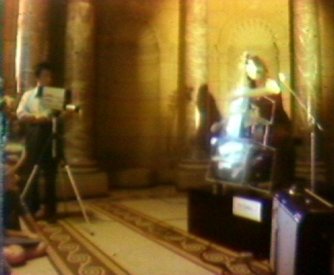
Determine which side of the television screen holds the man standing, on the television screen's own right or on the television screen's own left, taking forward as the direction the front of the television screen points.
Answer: on the television screen's own right

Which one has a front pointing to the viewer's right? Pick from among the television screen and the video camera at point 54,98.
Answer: the video camera

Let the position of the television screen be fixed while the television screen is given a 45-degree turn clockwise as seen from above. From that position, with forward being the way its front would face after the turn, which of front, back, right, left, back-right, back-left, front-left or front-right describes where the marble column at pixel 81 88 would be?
right

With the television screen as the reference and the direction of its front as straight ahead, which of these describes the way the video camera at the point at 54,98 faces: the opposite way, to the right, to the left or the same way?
to the left

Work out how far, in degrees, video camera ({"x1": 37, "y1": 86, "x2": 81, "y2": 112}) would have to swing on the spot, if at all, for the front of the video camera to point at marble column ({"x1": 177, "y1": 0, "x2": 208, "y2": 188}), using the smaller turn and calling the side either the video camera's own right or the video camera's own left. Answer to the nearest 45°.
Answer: approximately 45° to the video camera's own left

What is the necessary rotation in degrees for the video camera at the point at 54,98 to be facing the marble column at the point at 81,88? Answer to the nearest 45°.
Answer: approximately 90° to its left

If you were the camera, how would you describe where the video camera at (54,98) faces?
facing to the right of the viewer

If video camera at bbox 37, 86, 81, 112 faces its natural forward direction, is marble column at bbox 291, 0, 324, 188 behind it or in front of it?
in front

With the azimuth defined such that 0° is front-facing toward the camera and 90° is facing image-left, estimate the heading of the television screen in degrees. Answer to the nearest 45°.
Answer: approximately 0°

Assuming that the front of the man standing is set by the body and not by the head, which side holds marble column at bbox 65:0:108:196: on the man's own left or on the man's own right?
on the man's own left

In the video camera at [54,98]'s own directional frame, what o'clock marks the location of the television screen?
The television screen is roughly at 1 o'clock from the video camera.

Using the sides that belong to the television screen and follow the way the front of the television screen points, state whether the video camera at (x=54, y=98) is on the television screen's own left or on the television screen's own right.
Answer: on the television screen's own right

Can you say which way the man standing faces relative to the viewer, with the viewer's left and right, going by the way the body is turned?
facing to the right of the viewer
